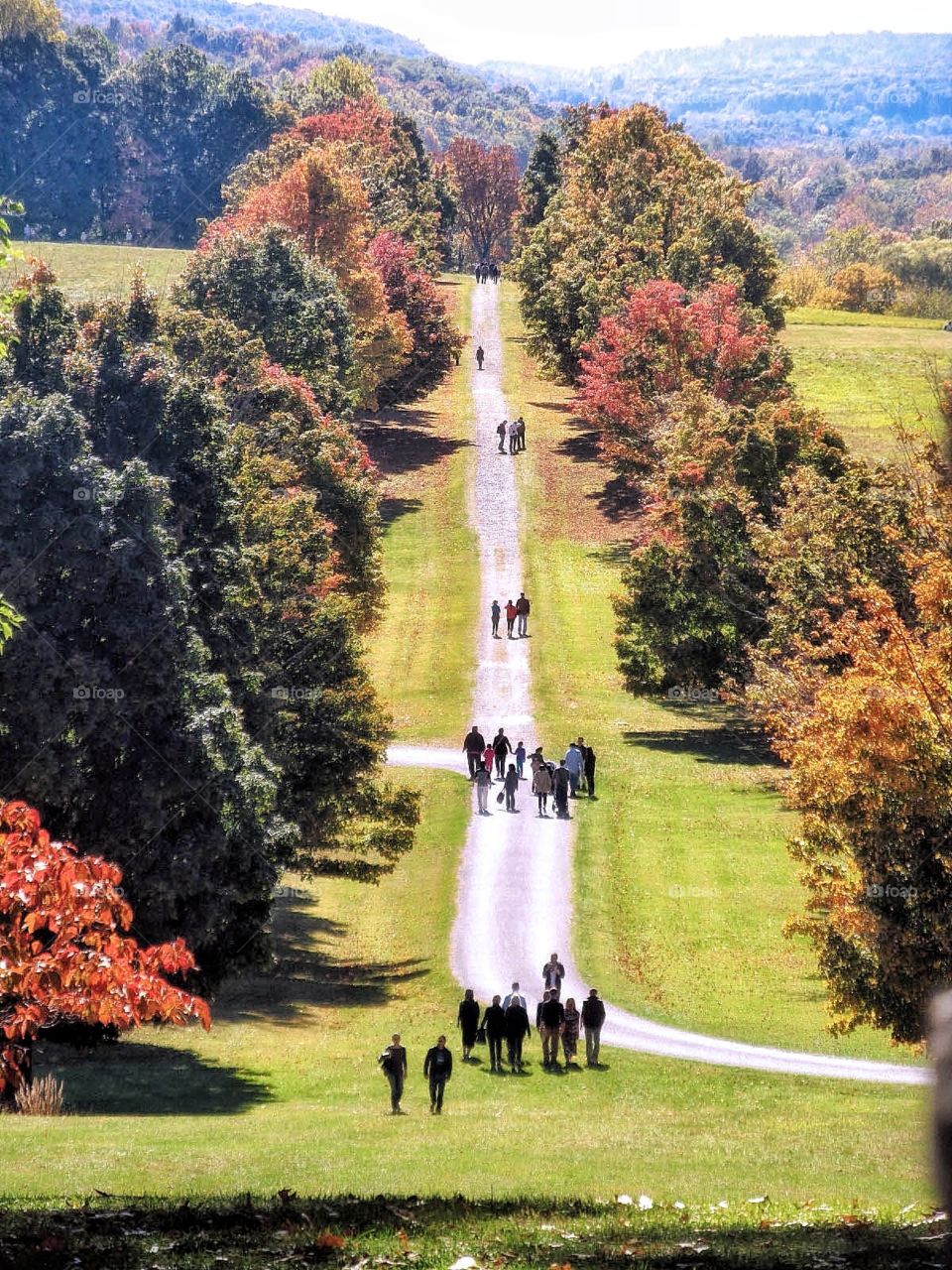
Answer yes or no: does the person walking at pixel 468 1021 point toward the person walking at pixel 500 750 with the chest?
yes

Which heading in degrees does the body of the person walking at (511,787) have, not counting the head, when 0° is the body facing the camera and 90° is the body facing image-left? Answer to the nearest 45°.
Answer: approximately 180°

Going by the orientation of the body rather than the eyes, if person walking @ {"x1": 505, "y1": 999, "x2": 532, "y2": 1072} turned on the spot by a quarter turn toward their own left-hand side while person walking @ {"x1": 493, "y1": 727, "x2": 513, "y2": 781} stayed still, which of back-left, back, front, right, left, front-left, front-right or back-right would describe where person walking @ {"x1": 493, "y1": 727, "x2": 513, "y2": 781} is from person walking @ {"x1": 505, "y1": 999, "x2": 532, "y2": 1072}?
left

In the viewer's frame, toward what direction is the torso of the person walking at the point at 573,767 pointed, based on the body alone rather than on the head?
away from the camera

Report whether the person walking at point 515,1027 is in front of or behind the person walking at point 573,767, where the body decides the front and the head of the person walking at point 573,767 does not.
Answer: behind

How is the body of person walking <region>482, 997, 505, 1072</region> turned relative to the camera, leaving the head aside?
away from the camera

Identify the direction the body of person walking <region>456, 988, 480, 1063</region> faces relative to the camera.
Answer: away from the camera

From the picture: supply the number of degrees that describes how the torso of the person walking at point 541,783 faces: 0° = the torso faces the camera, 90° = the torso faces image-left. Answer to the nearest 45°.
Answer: approximately 180°
